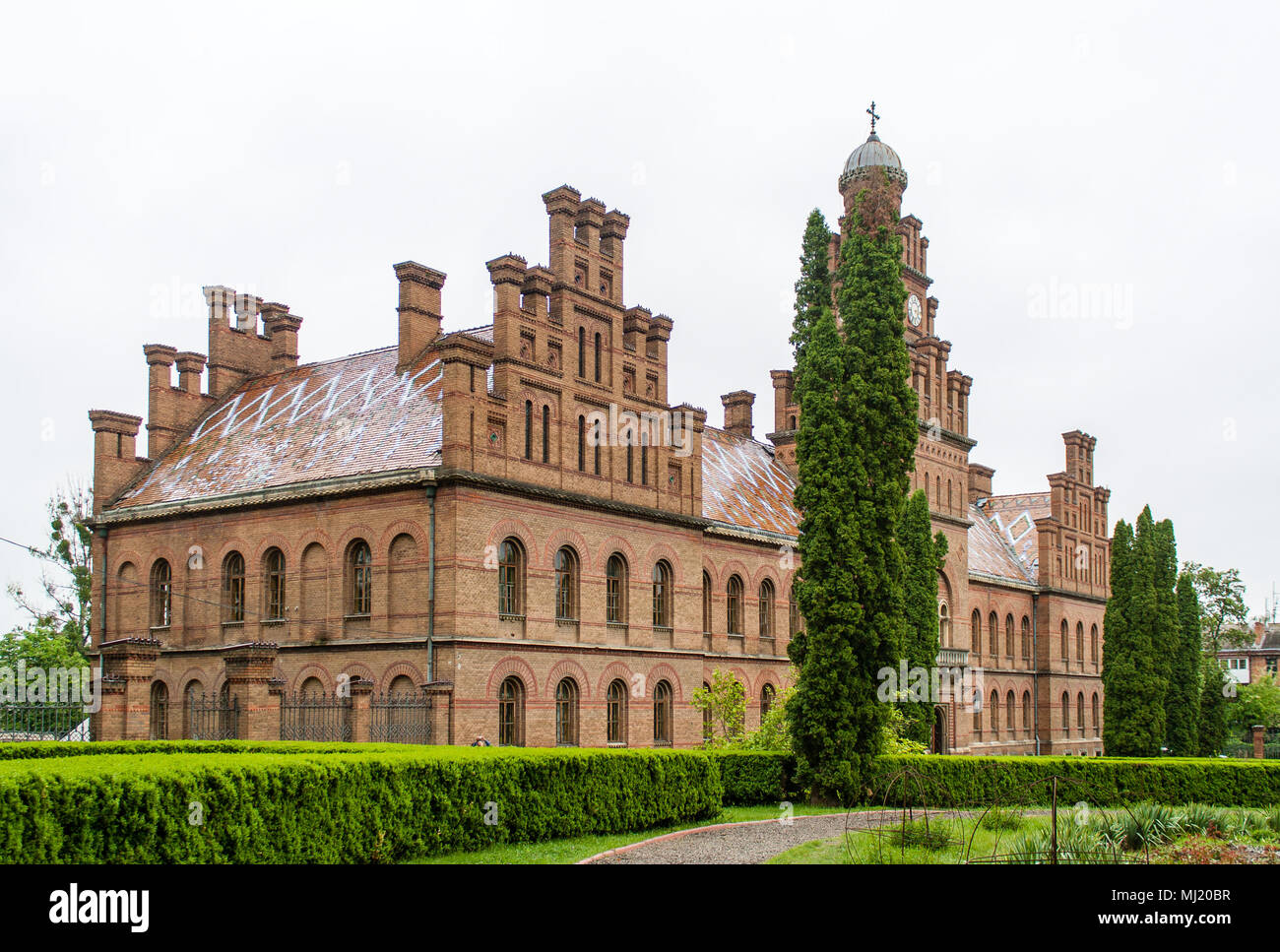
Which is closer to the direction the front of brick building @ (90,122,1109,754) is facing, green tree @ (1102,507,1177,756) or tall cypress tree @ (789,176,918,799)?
the tall cypress tree

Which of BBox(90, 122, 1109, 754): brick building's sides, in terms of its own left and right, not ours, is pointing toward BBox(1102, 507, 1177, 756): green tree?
left

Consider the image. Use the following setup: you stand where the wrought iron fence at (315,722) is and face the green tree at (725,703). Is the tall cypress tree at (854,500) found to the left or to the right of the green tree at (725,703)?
right

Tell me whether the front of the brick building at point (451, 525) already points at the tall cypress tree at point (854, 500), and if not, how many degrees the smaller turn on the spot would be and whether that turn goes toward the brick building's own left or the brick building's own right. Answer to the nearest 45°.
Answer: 0° — it already faces it

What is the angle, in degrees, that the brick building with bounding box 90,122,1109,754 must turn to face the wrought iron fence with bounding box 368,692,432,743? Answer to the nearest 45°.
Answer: approximately 45° to its right
